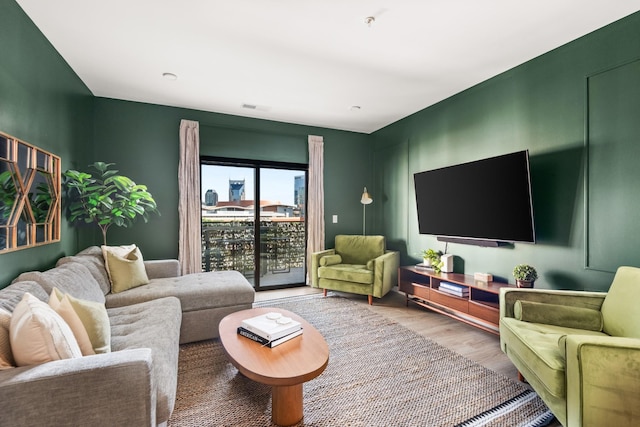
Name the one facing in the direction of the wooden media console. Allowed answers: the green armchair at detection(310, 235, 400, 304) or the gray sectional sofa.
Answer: the gray sectional sofa

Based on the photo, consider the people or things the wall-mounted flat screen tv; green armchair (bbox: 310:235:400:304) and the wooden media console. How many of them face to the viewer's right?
0

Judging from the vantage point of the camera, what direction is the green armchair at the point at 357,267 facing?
facing the viewer and to the left of the viewer

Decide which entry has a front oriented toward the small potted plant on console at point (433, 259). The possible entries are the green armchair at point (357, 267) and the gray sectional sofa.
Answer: the gray sectional sofa

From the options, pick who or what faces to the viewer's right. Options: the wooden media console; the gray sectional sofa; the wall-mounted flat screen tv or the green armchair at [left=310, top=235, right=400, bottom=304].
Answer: the gray sectional sofa

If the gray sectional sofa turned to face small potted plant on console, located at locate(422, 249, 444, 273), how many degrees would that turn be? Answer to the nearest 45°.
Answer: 0° — it already faces it

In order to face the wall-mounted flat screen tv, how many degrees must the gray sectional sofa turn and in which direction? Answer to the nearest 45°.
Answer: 0° — it already faces it

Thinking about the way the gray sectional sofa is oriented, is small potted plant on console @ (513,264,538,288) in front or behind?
in front

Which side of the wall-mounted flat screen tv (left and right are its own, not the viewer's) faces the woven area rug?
front

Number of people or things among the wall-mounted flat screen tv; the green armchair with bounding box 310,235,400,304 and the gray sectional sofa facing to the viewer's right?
1

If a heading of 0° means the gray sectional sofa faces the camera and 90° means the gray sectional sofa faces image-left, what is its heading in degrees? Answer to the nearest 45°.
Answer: approximately 270°

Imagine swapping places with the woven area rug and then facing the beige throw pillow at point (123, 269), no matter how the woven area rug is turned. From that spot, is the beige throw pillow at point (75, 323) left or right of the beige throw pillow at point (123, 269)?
left

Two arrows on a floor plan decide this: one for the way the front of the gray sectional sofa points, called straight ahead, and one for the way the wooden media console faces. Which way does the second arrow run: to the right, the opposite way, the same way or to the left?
the opposite way

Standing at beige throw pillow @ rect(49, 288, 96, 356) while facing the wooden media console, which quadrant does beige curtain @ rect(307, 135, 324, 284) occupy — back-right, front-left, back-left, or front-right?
front-left

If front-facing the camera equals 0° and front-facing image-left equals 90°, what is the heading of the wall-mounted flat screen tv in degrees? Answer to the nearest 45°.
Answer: approximately 45°

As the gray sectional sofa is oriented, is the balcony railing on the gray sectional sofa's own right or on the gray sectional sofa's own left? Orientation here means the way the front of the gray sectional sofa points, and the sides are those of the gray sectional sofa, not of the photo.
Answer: on the gray sectional sofa's own left

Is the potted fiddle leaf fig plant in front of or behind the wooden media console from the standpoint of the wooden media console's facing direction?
in front

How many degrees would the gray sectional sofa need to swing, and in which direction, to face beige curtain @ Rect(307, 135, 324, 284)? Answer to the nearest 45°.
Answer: approximately 45° to its left
